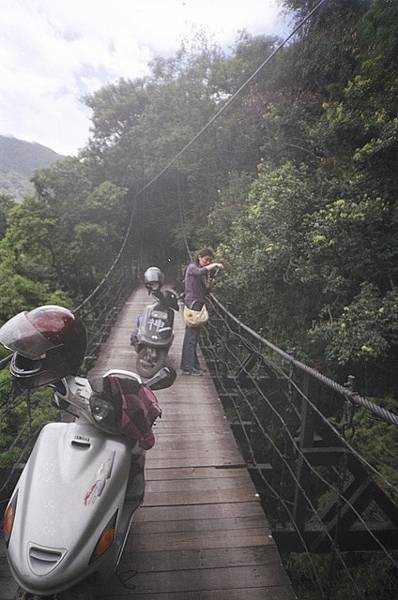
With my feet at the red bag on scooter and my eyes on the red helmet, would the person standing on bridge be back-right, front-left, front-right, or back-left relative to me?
back-right

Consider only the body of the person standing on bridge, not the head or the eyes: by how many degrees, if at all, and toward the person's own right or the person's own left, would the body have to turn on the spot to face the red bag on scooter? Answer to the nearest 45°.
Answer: approximately 90° to the person's own right

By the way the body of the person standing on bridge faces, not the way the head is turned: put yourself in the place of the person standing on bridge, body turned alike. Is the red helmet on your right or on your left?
on your right

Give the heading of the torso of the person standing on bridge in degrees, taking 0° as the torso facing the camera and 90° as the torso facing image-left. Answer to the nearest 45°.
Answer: approximately 270°

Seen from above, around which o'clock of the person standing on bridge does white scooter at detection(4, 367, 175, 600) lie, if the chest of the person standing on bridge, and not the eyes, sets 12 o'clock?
The white scooter is roughly at 3 o'clock from the person standing on bridge.
